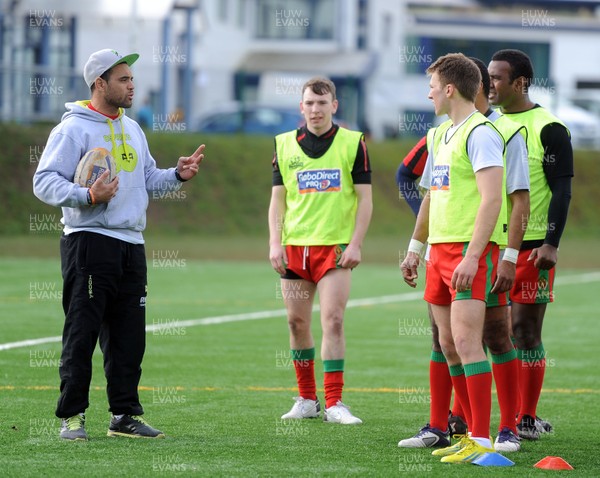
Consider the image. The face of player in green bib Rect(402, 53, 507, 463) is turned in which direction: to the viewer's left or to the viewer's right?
to the viewer's left

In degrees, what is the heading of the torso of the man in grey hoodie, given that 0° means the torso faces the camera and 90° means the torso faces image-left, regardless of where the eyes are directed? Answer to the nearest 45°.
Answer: approximately 315°

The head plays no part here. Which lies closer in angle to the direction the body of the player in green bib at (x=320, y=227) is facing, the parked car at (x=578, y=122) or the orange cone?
the orange cone

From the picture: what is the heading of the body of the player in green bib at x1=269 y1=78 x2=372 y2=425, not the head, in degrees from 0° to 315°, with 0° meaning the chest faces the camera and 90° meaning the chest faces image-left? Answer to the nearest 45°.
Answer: approximately 0°

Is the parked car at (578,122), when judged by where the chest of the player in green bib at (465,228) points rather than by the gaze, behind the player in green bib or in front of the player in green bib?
behind
